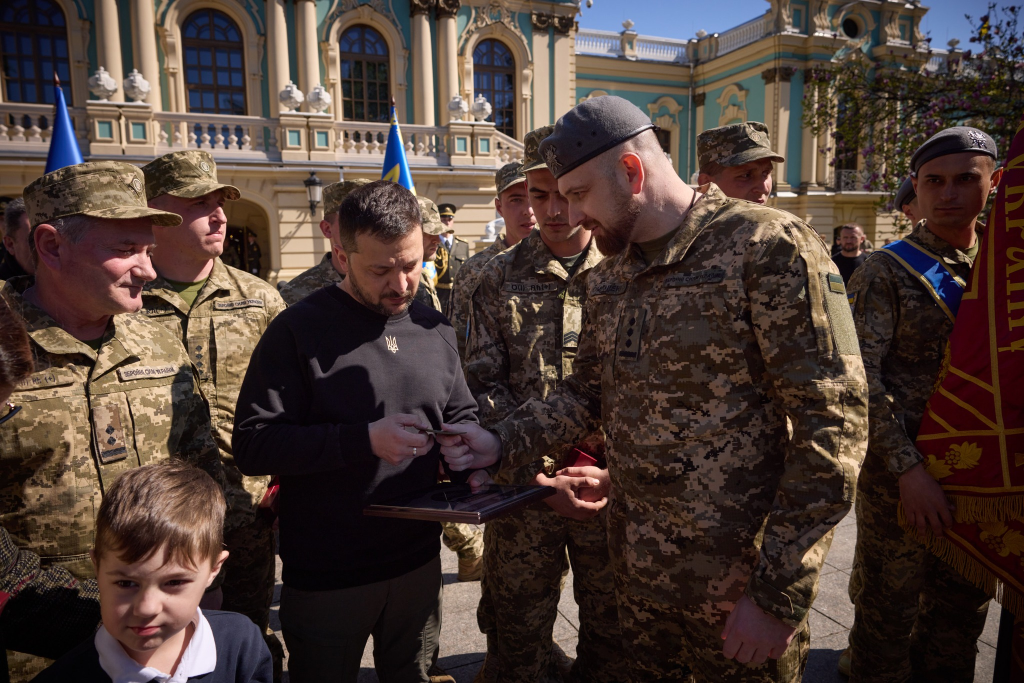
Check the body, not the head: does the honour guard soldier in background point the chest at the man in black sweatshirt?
yes

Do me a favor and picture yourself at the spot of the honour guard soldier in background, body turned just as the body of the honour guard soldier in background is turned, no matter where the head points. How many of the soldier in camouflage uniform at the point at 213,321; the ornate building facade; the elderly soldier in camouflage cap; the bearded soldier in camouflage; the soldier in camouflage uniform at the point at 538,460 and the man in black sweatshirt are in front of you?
5

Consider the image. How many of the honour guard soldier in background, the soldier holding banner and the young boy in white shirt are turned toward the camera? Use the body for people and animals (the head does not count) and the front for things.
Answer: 3

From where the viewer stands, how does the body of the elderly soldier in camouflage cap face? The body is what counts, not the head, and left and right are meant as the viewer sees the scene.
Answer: facing the viewer and to the right of the viewer

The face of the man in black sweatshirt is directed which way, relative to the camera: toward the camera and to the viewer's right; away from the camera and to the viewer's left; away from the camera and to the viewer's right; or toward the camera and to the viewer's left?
toward the camera and to the viewer's right

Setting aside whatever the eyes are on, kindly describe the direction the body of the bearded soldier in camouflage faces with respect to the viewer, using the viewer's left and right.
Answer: facing the viewer and to the left of the viewer
